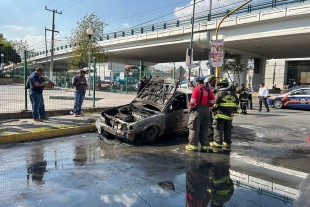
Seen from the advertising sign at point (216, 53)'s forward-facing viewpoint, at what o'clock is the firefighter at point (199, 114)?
The firefighter is roughly at 12 o'clock from the advertising sign.

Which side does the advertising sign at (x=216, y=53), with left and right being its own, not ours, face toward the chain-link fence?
right

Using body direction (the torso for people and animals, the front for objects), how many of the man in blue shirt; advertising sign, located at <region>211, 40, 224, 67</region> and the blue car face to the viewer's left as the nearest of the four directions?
1

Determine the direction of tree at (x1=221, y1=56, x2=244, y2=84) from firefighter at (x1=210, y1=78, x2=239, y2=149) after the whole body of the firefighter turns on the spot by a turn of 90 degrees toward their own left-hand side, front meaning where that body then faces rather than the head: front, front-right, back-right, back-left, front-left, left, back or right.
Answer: back-right

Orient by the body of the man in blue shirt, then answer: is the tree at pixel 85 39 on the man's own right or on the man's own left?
on the man's own left

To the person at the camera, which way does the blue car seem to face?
facing to the left of the viewer

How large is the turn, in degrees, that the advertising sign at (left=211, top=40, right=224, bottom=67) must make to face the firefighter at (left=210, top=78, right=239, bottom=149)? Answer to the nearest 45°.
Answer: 0° — it already faces them

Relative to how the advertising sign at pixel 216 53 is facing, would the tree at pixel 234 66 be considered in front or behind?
behind

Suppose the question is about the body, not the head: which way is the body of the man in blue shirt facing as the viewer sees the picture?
to the viewer's right

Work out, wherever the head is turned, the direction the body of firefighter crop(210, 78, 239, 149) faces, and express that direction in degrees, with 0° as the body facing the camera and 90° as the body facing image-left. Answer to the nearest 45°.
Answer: approximately 135°

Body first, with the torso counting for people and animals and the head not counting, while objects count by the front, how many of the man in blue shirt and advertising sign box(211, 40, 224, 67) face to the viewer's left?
0

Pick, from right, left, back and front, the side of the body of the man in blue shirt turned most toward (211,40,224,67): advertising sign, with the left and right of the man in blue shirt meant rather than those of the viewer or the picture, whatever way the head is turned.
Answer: front
